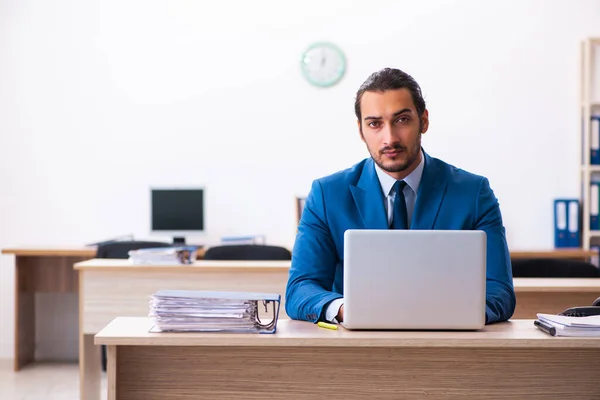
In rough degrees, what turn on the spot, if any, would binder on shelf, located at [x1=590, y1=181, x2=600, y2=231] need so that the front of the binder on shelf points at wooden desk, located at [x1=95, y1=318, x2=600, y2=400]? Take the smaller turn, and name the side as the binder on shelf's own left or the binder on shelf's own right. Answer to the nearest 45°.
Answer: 0° — it already faces it

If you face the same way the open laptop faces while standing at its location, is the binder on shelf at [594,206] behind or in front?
in front

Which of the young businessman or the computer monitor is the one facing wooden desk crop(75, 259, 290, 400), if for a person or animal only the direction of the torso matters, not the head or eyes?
the computer monitor

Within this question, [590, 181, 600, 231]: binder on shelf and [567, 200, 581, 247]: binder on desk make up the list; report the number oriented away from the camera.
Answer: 0

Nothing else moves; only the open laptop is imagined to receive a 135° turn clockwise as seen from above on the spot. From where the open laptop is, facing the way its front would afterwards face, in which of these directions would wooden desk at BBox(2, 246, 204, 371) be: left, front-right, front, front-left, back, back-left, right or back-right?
back

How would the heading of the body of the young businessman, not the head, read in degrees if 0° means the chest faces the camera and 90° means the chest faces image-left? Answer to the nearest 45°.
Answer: approximately 0°

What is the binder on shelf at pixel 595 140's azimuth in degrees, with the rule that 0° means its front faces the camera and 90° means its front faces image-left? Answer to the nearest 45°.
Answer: approximately 0°

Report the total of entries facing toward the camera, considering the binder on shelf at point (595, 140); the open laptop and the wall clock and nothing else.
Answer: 2

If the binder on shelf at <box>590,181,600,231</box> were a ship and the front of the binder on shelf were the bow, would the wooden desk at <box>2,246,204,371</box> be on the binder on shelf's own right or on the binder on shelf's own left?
on the binder on shelf's own right

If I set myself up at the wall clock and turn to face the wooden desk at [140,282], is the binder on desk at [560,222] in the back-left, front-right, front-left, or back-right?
back-left
